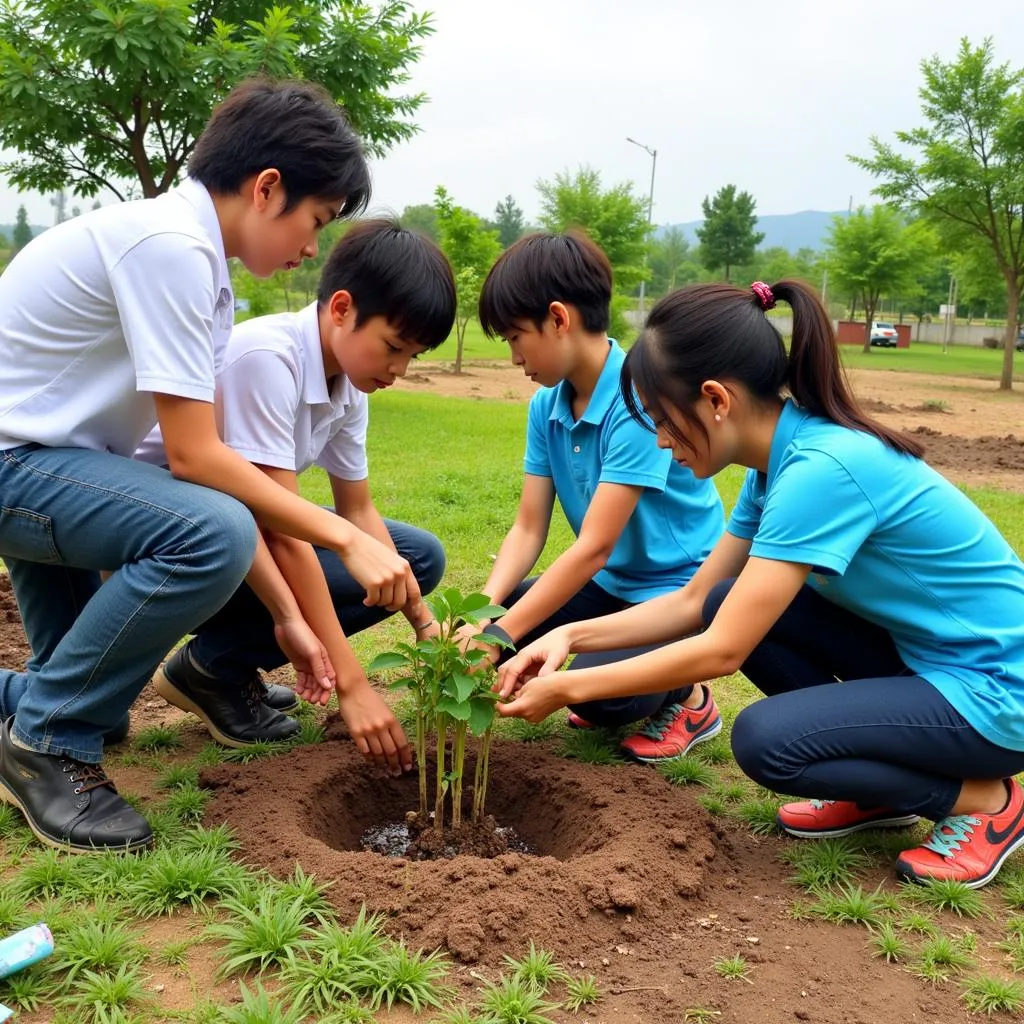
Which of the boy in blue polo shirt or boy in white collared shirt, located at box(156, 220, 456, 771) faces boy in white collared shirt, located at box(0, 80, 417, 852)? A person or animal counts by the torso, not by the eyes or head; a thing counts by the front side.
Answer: the boy in blue polo shirt

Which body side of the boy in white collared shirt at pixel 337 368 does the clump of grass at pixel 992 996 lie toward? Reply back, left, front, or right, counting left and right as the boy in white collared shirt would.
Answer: front

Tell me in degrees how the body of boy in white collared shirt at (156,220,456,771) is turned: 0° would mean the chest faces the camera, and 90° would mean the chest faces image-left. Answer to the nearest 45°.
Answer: approximately 315°

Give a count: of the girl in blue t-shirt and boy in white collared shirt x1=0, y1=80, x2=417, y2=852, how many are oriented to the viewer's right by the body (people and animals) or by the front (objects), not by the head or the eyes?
1

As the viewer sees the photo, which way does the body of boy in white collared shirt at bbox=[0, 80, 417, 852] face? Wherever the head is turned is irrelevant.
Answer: to the viewer's right

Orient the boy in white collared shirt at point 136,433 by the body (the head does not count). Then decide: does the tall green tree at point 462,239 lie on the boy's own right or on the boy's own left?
on the boy's own left

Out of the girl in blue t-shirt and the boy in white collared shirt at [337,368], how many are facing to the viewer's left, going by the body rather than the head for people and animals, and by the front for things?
1

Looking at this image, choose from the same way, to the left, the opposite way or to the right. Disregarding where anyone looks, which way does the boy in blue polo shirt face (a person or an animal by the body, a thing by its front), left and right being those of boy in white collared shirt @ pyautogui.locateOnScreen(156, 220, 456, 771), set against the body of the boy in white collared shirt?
to the right

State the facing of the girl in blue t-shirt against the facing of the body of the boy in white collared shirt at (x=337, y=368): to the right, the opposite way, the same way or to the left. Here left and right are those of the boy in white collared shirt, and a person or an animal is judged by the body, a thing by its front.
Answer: the opposite way

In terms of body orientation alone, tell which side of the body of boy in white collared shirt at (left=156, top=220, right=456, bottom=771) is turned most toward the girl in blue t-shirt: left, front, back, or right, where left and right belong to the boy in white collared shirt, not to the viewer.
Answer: front

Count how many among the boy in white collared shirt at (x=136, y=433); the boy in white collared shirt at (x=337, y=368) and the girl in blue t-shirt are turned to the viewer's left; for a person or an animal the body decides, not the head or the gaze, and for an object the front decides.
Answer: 1

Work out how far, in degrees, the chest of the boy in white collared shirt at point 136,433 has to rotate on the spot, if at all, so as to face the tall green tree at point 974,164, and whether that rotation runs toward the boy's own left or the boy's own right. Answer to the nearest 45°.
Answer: approximately 45° to the boy's own left

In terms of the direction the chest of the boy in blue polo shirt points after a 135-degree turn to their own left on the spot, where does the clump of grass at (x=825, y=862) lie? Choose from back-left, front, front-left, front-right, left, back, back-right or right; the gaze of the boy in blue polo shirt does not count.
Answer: front-right

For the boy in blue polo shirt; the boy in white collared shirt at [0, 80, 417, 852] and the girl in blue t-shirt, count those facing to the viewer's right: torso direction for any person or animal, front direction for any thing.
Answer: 1

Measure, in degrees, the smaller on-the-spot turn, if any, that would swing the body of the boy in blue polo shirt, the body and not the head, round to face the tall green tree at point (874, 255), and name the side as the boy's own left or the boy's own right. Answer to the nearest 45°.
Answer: approximately 135° to the boy's own right

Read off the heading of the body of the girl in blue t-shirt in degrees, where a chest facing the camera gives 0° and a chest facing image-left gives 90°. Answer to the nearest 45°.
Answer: approximately 90°

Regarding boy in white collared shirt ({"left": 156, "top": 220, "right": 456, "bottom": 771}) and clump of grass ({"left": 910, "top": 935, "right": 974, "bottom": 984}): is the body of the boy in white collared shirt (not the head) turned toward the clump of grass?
yes

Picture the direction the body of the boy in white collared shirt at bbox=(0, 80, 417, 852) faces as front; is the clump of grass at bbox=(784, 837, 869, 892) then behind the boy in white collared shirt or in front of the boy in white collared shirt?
in front
